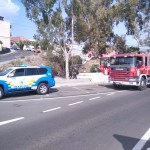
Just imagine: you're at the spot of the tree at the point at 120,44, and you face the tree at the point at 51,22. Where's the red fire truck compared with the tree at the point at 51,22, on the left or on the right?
left

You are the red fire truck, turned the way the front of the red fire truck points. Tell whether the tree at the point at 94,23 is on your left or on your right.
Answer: on your right

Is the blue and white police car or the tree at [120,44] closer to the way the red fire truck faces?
the blue and white police car

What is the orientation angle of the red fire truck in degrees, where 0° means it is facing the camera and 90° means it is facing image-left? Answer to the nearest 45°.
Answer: approximately 45°

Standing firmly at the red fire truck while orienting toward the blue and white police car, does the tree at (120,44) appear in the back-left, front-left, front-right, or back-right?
back-right

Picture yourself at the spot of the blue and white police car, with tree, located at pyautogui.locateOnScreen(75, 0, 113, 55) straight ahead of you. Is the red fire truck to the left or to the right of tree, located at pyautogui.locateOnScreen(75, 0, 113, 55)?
right
